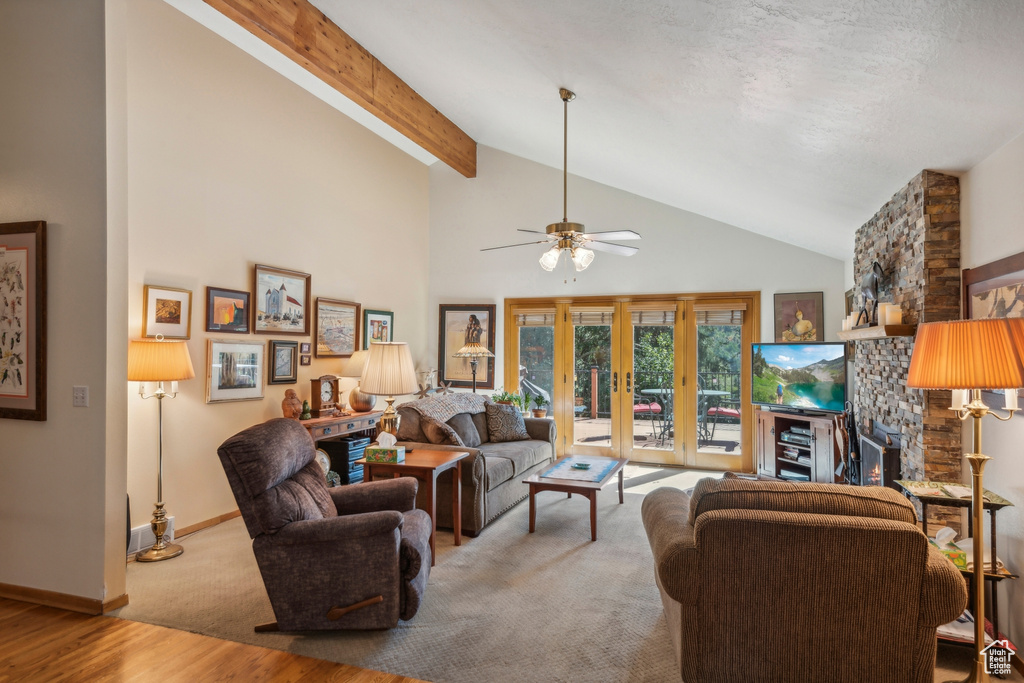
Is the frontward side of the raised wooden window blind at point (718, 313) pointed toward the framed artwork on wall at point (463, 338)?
no

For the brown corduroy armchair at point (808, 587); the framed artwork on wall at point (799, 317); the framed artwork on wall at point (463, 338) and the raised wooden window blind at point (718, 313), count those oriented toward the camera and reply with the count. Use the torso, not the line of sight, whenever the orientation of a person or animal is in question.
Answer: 3

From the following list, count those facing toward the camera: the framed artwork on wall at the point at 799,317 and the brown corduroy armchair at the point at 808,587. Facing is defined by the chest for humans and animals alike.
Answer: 1

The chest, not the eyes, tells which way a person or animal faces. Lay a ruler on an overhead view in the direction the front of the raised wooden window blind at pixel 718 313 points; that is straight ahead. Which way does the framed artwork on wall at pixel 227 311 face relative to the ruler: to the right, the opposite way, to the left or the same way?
to the left

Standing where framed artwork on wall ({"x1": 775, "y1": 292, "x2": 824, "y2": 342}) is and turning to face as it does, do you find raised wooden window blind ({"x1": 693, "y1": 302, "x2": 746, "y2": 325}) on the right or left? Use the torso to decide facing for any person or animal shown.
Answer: on its right

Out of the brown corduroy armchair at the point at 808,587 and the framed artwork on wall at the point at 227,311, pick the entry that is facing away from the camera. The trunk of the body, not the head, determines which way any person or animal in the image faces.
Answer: the brown corduroy armchair

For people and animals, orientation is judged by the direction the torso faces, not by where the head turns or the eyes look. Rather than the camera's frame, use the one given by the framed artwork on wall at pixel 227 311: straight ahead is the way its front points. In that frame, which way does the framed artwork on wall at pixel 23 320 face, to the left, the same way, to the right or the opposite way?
to the right

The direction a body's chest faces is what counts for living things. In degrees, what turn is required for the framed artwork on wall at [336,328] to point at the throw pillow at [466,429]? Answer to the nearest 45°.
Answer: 0° — it already faces it

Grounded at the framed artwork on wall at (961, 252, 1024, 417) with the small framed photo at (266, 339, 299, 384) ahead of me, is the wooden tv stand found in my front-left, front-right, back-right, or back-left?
front-right

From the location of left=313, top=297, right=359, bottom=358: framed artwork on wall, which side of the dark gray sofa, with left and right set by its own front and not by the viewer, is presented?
back

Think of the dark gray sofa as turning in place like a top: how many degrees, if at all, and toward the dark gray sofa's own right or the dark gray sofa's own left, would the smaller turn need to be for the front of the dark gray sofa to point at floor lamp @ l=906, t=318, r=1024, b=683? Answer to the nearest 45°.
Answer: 0° — it already faces it

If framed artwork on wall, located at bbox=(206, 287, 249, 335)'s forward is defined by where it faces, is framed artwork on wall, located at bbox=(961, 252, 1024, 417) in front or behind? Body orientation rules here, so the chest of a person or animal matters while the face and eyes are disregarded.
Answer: in front

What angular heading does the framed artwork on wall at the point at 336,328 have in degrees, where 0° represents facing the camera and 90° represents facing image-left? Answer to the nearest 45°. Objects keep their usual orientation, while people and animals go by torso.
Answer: approximately 315°

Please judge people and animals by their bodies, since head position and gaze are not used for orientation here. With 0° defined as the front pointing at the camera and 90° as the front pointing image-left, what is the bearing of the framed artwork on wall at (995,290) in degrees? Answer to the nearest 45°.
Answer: approximately 45°

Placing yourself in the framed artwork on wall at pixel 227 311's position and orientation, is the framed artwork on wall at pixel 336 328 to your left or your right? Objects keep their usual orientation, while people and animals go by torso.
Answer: on your left

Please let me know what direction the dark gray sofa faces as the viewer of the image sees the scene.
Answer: facing the viewer and to the right of the viewer

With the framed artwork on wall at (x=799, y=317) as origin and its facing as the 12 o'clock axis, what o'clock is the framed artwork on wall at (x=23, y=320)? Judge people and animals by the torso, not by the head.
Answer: the framed artwork on wall at (x=23, y=320) is roughly at 1 o'clock from the framed artwork on wall at (x=799, y=317).

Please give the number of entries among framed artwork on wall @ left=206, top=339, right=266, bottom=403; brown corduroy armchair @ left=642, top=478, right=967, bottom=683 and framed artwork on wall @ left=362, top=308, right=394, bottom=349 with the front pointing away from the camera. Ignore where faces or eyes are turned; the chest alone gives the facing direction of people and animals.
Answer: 1
